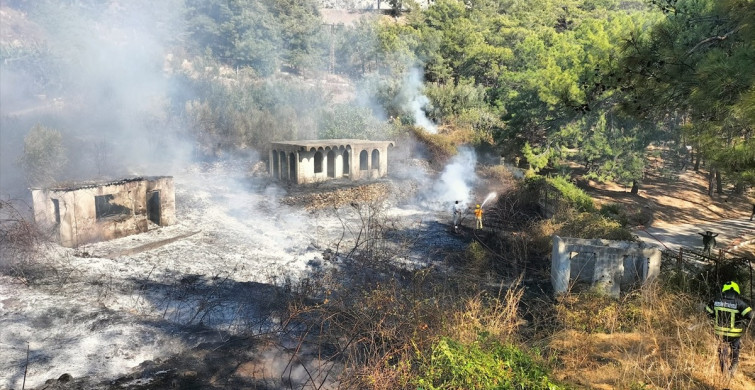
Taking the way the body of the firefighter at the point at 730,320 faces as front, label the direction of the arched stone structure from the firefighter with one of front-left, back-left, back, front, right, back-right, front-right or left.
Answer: front-left

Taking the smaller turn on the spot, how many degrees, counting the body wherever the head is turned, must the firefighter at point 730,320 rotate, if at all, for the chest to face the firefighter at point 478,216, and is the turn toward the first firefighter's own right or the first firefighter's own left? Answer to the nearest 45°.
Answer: approximately 45° to the first firefighter's own left

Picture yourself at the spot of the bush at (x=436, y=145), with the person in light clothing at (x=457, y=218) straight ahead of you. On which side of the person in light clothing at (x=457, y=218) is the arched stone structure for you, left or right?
right

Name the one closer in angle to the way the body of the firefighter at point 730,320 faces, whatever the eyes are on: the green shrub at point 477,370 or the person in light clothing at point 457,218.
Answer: the person in light clothing

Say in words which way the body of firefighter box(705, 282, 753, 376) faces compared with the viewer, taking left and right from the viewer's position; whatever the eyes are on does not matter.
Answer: facing away from the viewer

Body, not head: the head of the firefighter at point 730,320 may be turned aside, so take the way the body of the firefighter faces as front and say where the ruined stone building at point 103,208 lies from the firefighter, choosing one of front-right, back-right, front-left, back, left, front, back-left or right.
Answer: left
